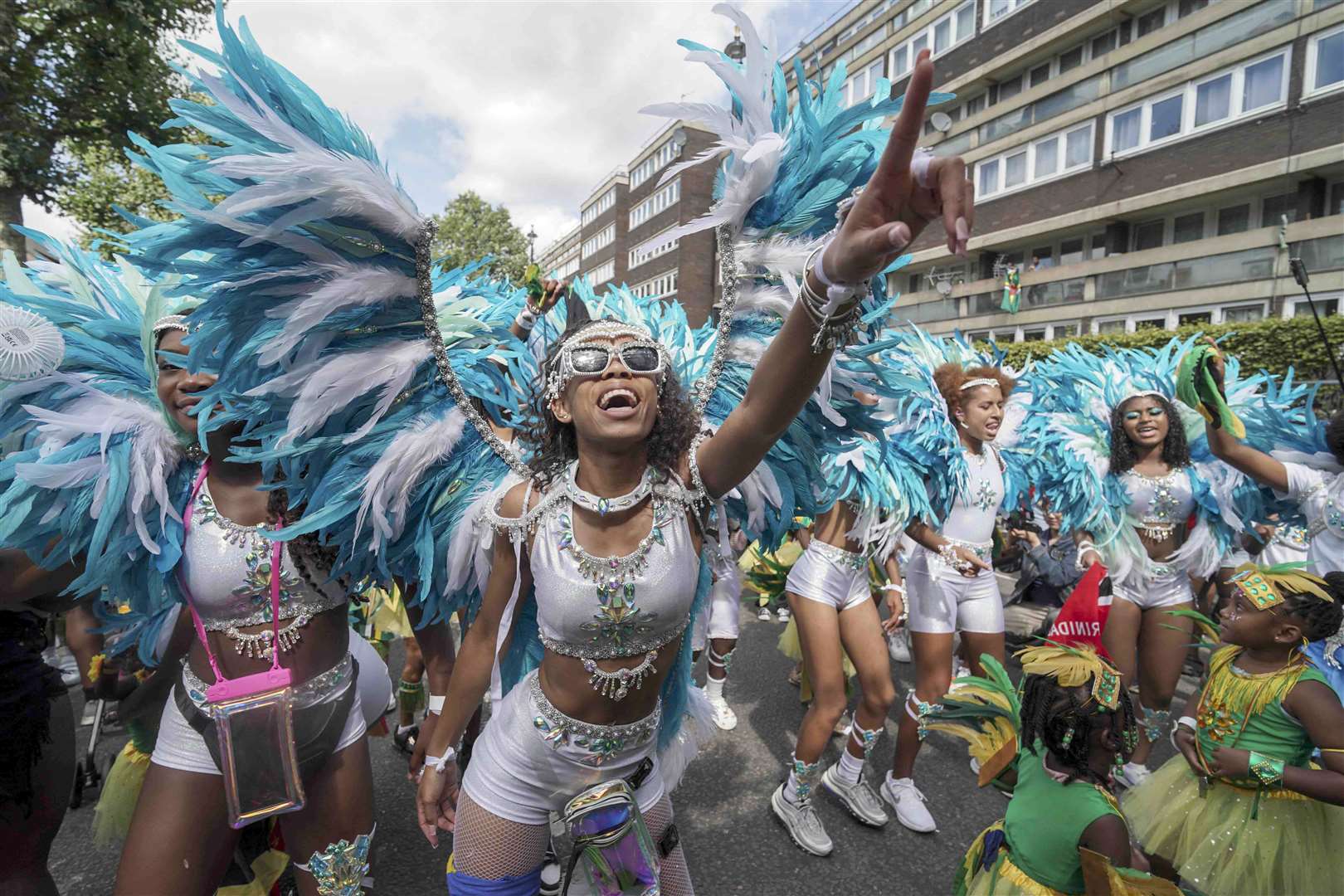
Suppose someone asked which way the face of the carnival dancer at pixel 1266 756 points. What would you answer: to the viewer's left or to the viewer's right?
to the viewer's left

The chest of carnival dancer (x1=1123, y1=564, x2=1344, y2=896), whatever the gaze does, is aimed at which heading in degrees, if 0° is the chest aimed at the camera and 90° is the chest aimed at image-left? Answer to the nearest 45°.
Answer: approximately 45°

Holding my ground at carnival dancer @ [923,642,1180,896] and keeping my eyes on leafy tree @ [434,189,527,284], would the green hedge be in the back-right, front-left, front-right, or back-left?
front-right

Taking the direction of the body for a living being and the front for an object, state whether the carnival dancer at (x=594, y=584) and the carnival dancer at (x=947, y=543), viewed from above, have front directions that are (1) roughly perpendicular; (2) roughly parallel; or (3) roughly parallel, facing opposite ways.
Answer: roughly parallel

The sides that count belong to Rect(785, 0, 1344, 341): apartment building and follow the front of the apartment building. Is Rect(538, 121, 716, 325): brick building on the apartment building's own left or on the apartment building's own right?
on the apartment building's own right

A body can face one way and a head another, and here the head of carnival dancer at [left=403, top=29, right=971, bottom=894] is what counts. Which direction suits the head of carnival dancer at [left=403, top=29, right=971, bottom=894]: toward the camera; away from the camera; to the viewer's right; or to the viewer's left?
toward the camera

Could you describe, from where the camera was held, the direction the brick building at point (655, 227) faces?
facing the viewer and to the left of the viewer

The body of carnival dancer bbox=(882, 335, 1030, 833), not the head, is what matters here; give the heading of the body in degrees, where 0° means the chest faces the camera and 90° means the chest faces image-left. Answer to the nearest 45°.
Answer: approximately 315°

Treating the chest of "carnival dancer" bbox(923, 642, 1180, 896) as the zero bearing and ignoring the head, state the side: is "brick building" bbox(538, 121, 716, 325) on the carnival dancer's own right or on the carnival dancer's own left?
on the carnival dancer's own left

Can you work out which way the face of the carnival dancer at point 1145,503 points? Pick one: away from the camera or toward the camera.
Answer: toward the camera

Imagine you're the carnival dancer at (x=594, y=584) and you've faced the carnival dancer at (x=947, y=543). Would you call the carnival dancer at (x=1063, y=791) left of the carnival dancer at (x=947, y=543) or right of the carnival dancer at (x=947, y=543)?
right

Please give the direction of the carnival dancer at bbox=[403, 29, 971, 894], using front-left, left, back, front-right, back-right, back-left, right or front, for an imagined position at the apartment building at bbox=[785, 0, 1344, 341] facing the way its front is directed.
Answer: front-left

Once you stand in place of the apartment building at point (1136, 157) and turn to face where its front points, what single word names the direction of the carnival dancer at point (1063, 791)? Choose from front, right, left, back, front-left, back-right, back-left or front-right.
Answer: front-left

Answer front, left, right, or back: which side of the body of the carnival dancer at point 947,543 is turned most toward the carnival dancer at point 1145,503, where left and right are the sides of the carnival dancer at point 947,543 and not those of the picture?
left

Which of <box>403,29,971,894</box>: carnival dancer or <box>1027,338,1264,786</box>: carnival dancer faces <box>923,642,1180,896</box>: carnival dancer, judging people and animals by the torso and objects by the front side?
<box>1027,338,1264,786</box>: carnival dancer

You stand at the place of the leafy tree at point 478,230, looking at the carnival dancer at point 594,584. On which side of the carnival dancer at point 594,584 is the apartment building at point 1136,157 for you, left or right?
left

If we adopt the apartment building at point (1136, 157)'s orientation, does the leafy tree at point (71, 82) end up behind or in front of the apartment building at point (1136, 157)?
in front

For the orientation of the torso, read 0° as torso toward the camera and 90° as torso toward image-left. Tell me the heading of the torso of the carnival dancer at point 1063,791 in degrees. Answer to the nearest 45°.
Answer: approximately 225°

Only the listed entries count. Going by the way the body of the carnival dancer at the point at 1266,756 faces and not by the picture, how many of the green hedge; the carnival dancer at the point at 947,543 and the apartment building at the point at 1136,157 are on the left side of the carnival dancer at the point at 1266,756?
0
